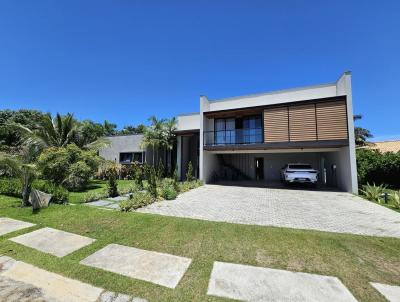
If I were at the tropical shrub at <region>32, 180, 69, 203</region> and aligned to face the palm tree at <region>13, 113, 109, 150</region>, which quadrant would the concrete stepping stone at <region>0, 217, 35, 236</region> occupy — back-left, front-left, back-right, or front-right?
back-left

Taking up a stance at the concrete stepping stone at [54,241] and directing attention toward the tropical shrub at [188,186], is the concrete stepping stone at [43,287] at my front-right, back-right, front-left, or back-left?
back-right

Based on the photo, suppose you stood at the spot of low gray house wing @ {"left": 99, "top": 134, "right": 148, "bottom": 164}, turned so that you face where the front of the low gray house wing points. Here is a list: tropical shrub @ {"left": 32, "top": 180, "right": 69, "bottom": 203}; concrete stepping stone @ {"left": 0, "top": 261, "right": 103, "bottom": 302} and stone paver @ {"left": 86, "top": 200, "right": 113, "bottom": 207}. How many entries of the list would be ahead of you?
3

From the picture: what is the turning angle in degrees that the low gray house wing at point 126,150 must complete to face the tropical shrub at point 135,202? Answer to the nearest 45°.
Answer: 0° — it already faces it

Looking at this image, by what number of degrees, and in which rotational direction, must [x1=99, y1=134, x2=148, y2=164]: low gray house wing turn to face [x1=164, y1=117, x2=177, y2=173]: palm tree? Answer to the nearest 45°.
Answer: approximately 45° to its left

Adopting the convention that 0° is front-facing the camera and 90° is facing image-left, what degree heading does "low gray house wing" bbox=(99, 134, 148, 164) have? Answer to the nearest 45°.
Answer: approximately 0°

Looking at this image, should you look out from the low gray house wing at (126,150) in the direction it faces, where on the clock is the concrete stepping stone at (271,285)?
The concrete stepping stone is roughly at 12 o'clock from the low gray house wing.

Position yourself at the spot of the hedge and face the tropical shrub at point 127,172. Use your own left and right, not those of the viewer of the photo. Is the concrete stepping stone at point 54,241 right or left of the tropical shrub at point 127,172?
left

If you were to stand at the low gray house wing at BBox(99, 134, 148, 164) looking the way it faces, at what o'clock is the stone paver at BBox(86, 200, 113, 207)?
The stone paver is roughly at 12 o'clock from the low gray house wing.
